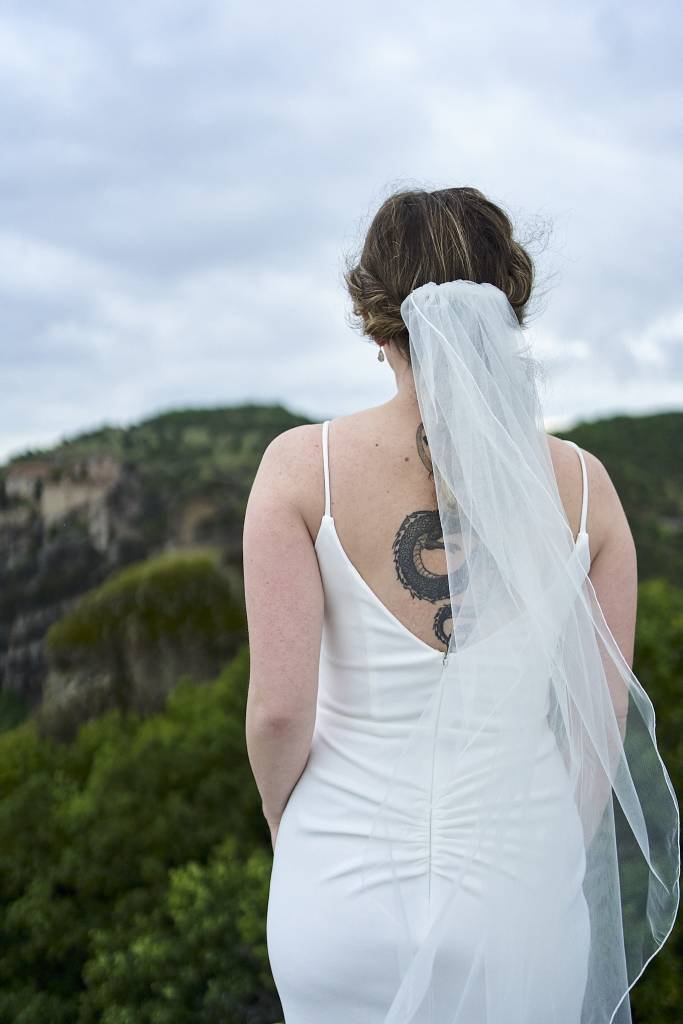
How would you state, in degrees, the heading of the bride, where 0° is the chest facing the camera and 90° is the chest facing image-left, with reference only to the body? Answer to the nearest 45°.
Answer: approximately 180°

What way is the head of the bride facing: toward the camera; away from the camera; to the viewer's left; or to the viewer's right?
away from the camera
